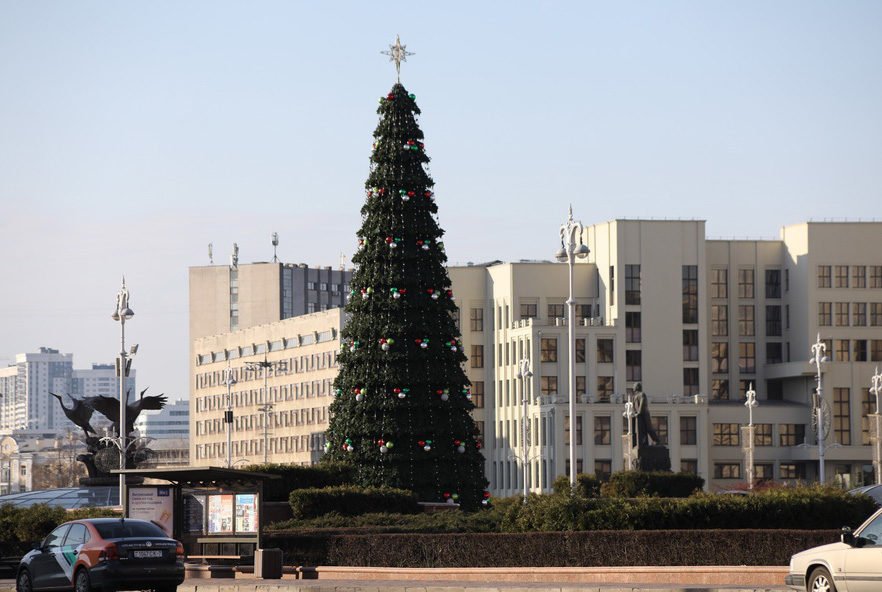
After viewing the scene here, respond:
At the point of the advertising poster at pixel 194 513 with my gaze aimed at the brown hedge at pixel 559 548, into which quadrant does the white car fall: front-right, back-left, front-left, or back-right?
front-right

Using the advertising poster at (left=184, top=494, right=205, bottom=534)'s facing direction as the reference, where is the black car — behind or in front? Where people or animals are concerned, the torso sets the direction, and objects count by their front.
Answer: in front

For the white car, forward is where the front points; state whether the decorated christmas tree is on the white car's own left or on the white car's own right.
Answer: on the white car's own right

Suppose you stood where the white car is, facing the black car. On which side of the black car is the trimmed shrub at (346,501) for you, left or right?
right

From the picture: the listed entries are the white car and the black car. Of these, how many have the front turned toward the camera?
0

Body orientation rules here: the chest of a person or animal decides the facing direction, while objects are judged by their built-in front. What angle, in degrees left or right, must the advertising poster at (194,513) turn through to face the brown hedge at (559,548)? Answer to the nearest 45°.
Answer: approximately 45° to its left

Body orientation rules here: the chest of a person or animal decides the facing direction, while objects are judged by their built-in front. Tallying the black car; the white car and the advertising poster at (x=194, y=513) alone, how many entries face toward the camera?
1

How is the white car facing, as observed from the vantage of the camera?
facing to the left of the viewer

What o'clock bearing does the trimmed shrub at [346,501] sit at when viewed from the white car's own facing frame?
The trimmed shrub is roughly at 2 o'clock from the white car.

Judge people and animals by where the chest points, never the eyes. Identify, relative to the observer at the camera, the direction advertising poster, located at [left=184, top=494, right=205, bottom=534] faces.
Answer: facing the viewer

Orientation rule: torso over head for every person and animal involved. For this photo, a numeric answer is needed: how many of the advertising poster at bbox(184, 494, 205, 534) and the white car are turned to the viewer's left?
1

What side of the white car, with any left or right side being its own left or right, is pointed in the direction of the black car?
front

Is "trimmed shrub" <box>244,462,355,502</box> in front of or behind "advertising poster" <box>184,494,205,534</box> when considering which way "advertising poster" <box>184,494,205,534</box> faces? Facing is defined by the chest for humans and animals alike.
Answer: behind
